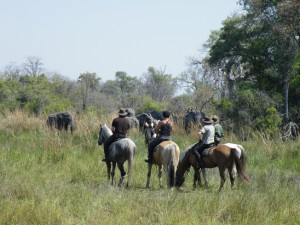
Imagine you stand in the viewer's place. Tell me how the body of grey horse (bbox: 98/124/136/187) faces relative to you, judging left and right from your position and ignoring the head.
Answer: facing away from the viewer and to the left of the viewer

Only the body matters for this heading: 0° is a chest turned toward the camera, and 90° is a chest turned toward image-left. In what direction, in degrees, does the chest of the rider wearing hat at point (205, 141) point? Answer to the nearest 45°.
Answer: approximately 135°

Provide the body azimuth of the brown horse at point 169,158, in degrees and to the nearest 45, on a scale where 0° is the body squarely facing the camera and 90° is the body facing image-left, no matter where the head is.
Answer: approximately 135°

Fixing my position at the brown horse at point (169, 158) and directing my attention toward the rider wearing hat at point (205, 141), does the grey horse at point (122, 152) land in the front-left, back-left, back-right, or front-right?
back-left

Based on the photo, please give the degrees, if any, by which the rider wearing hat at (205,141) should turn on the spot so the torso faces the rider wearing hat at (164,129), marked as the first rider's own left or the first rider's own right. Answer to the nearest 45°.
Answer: approximately 45° to the first rider's own left

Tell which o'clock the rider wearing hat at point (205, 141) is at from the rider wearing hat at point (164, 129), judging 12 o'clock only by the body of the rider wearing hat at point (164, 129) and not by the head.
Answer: the rider wearing hat at point (205, 141) is roughly at 4 o'clock from the rider wearing hat at point (164, 129).

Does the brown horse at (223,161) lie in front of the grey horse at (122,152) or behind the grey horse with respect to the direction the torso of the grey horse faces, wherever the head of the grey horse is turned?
behind

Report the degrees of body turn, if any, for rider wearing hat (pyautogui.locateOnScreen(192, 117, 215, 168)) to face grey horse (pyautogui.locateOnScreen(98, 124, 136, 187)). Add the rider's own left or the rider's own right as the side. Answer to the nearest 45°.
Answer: approximately 45° to the rider's own left

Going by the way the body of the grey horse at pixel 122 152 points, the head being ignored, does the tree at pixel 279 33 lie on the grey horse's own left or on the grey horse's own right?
on the grey horse's own right

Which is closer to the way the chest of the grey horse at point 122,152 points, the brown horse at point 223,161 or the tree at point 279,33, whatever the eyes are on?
the tree

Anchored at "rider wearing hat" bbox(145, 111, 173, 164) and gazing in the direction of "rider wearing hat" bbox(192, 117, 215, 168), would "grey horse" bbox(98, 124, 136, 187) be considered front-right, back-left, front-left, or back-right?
back-left
